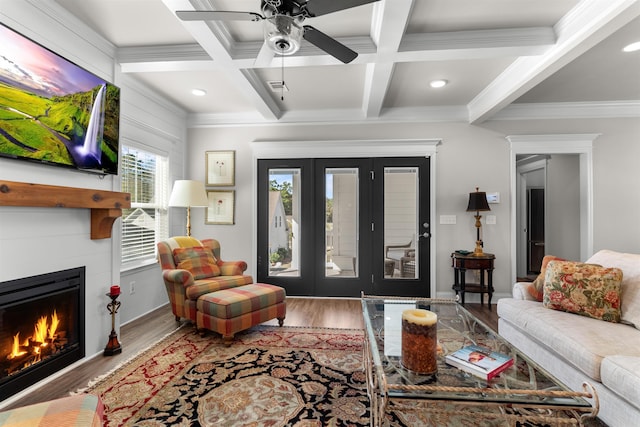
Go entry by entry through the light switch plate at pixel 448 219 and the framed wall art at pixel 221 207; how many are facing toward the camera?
2

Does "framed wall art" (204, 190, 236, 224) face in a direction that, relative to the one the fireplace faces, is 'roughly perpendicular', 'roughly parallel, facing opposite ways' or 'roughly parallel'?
roughly perpendicular

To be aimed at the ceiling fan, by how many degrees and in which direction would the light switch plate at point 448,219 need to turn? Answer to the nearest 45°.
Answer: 0° — it already faces it

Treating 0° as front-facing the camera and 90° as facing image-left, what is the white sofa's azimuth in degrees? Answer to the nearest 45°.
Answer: approximately 45°

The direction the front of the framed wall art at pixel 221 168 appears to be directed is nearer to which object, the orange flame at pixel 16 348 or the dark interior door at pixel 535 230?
the orange flame

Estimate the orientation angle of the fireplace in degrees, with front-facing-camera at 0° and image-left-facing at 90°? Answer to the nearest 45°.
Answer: approximately 315°

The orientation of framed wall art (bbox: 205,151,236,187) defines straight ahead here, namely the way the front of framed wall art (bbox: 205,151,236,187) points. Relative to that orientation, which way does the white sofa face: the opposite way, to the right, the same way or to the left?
to the right

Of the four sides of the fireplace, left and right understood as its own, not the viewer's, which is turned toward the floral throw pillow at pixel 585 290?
front

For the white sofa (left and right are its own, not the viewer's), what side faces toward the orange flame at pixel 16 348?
front

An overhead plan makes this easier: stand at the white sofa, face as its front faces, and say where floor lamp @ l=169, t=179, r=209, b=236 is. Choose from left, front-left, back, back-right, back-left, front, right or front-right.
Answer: front-right

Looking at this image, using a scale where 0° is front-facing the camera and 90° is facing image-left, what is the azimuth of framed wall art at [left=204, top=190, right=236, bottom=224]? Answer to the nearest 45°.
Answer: approximately 0°

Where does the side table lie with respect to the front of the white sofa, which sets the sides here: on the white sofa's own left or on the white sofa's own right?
on the white sofa's own right

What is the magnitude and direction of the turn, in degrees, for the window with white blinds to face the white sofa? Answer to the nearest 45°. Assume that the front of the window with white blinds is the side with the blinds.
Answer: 0° — it already faces it
